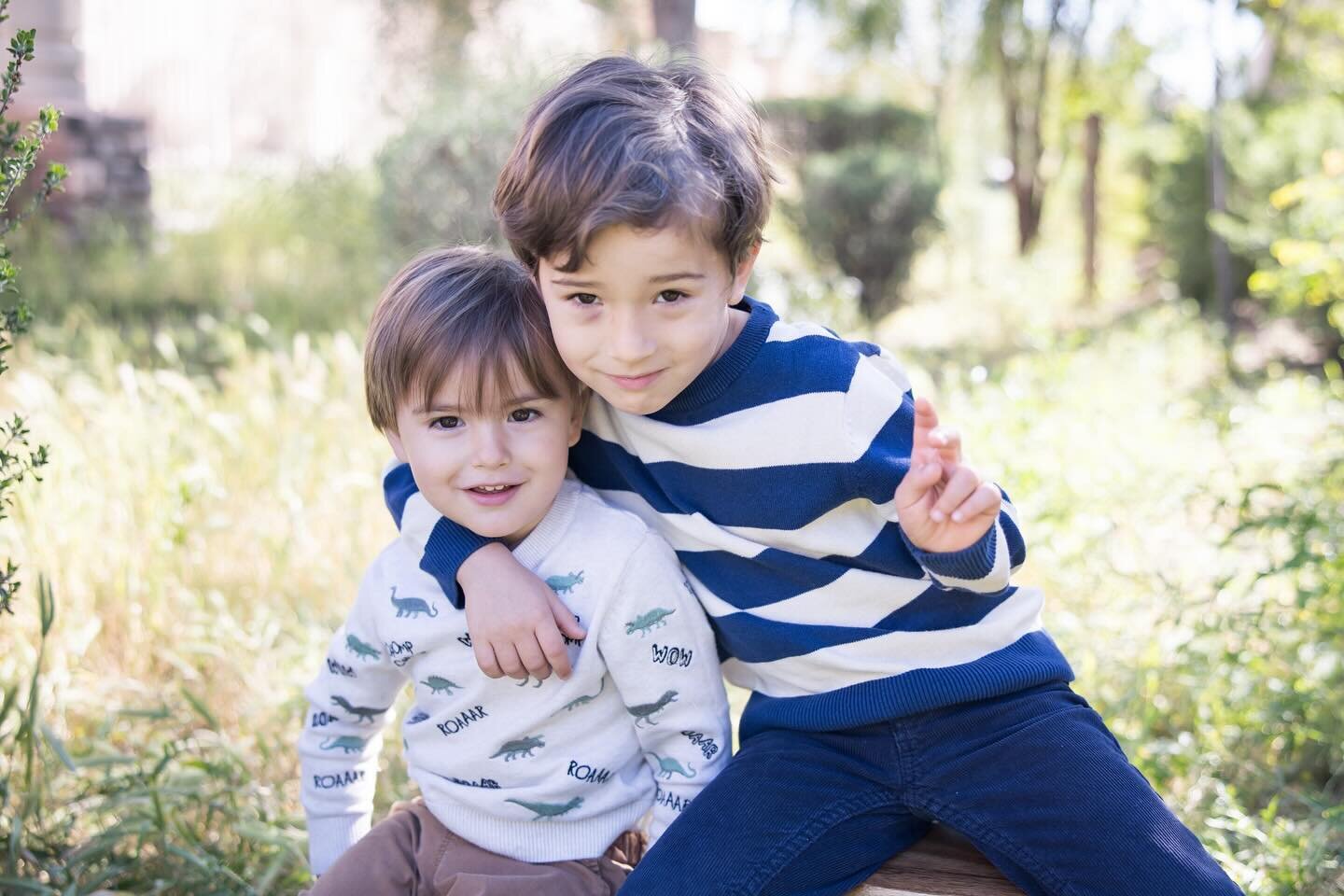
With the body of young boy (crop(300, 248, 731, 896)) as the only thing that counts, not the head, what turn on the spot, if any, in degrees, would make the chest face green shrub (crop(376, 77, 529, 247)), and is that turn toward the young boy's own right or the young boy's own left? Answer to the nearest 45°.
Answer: approximately 180°

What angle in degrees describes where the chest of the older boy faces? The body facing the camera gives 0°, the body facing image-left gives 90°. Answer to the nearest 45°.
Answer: approximately 0°

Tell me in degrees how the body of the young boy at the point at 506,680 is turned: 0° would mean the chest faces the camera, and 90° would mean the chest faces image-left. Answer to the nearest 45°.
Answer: approximately 0°

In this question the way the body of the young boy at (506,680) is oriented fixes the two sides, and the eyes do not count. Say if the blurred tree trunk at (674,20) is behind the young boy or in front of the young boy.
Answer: behind

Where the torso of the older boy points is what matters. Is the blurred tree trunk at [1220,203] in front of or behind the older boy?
behind

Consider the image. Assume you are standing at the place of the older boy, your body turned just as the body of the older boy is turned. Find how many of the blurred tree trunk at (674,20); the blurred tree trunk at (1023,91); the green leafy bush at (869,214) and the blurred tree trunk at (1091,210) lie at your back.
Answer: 4

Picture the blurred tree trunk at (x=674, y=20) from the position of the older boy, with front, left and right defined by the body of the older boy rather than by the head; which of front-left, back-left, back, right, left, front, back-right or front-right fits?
back

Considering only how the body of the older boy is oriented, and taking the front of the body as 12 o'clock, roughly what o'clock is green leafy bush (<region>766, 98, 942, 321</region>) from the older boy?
The green leafy bush is roughly at 6 o'clock from the older boy.
